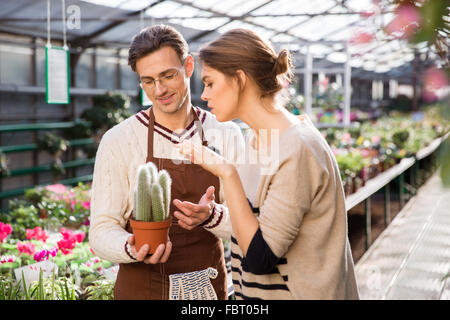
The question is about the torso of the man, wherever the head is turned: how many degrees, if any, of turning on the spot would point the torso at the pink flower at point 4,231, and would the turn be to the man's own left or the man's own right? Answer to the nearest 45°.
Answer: approximately 135° to the man's own right

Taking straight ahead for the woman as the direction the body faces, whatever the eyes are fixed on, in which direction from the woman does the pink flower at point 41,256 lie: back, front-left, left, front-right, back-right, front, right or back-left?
front-right

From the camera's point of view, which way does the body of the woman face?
to the viewer's left

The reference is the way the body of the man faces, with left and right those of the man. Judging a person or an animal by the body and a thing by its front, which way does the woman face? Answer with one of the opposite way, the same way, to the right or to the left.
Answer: to the right

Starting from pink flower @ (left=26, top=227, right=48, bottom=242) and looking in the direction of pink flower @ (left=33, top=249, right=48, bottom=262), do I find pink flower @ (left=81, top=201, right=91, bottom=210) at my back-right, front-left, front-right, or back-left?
back-left

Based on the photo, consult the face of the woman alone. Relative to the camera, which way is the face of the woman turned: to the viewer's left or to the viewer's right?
to the viewer's left

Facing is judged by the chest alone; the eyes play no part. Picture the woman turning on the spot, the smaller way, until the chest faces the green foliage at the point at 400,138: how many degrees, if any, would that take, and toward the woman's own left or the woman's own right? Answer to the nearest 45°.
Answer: approximately 90° to the woman's own right

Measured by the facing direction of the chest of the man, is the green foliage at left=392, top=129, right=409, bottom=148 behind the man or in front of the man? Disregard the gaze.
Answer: behind

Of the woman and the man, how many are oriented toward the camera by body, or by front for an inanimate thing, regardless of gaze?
1

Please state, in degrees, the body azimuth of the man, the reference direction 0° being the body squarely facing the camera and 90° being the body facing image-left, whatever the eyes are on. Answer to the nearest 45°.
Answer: approximately 0°
